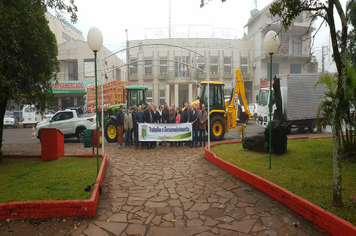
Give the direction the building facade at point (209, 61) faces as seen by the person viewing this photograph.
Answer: facing the viewer

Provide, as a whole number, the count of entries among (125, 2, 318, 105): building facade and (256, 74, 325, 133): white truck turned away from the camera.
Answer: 0

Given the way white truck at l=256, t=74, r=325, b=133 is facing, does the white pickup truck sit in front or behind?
in front

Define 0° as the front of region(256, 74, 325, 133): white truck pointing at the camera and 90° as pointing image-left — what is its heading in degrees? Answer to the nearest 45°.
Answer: approximately 45°

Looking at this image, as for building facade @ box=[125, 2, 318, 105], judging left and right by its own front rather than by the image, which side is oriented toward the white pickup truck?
front

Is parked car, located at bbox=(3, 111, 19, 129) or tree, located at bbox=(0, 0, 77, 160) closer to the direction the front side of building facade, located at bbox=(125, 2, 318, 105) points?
the tree

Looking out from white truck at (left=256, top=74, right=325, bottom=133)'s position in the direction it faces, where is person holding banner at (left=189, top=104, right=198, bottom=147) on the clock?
The person holding banner is roughly at 12 o'clock from the white truck.

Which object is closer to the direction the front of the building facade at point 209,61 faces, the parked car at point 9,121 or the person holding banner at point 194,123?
the person holding banner

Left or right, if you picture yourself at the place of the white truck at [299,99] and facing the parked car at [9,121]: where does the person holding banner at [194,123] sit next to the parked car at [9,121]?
left

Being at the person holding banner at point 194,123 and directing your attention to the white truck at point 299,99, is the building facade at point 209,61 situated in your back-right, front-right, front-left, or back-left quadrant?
front-left

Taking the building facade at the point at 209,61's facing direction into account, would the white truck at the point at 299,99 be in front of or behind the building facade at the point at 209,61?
in front

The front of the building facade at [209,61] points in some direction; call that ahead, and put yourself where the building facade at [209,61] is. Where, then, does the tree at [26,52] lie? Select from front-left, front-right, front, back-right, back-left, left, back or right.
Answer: front

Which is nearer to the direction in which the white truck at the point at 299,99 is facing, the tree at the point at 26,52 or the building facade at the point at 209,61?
the tree

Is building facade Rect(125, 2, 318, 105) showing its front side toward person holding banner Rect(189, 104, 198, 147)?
yes
